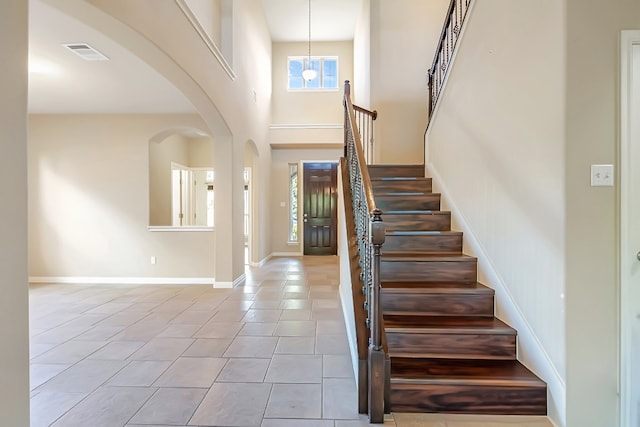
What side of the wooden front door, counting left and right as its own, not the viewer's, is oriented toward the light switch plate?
front

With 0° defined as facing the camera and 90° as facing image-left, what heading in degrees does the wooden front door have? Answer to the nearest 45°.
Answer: approximately 0°

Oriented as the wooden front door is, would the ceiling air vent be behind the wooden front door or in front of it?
in front

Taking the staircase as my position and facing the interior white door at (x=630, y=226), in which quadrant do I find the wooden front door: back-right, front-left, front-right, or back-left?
back-left

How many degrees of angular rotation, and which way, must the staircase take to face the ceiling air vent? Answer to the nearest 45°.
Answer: approximately 90° to its right

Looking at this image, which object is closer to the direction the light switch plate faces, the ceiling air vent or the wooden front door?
the ceiling air vent

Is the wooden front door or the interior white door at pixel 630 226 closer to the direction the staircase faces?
the interior white door

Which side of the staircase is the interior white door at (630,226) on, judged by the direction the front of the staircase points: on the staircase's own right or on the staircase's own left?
on the staircase's own left

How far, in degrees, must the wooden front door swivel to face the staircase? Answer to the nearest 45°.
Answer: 0° — it already faces it
